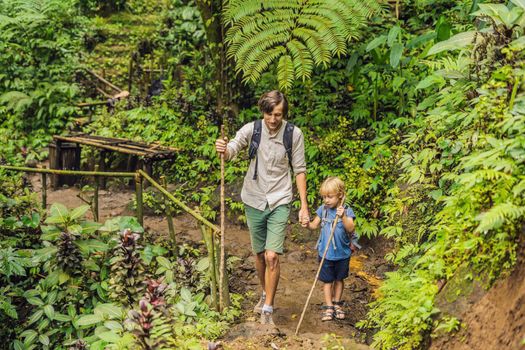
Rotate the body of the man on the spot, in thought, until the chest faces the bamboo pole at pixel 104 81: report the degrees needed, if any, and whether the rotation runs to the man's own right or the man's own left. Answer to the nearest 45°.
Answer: approximately 135° to the man's own right

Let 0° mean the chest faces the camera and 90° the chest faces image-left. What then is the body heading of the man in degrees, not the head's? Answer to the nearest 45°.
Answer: approximately 0°

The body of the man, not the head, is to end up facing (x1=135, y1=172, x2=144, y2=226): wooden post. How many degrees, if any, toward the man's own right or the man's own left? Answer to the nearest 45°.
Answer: approximately 135° to the man's own right

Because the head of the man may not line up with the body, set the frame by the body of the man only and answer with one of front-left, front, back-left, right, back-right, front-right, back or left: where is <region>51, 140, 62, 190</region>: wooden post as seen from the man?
back-right

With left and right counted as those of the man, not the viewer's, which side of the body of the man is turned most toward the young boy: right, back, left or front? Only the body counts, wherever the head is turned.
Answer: left

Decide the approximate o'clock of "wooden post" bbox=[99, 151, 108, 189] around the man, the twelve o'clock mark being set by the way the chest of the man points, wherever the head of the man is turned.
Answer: The wooden post is roughly at 5 o'clock from the man.

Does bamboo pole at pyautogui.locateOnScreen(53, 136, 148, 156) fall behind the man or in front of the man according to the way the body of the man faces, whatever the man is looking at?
behind
